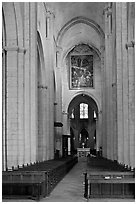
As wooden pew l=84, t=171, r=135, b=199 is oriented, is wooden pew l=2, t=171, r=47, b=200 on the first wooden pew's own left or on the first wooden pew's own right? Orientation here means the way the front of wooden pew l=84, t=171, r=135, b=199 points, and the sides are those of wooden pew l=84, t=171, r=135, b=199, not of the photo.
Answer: on the first wooden pew's own left

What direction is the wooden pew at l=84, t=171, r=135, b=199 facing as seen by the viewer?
away from the camera
